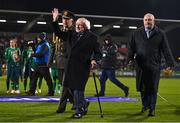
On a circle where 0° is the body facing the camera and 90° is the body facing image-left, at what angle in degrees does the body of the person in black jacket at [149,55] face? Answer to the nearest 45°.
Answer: approximately 0°

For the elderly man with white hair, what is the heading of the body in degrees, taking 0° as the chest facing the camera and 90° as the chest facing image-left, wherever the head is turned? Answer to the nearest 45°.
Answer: approximately 45°

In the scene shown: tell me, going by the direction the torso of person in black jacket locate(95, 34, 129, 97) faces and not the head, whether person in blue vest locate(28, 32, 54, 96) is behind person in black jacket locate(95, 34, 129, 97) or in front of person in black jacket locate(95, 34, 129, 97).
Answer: in front

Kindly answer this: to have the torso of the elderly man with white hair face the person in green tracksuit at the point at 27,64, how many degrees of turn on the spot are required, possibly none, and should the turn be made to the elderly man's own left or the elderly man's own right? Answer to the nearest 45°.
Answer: approximately 135° to the elderly man's own right

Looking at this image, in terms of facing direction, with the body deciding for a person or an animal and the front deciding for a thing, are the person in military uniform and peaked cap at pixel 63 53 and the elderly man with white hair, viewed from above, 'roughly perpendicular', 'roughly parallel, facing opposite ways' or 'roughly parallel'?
roughly parallel

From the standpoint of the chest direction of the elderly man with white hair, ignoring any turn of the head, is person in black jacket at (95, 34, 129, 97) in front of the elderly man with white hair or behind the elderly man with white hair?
behind

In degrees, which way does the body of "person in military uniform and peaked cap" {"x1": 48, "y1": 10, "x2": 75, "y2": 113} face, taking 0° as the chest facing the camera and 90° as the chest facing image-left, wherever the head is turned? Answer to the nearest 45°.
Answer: approximately 45°
